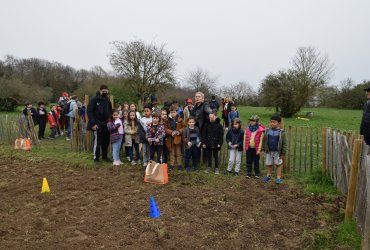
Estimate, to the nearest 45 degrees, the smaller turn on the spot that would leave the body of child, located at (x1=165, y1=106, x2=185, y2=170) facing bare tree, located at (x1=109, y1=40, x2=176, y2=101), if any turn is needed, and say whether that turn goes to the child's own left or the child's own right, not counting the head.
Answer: approximately 180°

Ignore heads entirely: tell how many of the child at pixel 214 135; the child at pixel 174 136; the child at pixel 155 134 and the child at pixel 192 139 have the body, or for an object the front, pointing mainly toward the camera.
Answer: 4

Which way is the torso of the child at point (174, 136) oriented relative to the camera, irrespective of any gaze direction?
toward the camera

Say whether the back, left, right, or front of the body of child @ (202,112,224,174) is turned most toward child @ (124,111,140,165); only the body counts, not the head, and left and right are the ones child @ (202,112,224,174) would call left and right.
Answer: right

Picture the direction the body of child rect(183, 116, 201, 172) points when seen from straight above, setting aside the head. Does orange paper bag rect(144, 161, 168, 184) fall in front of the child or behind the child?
in front

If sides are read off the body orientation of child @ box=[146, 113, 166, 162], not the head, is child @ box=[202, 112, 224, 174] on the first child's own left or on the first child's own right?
on the first child's own left

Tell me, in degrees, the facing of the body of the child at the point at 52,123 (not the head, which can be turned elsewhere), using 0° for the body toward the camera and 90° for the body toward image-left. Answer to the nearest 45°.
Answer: approximately 315°

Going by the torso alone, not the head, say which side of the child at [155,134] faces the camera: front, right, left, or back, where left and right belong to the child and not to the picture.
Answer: front

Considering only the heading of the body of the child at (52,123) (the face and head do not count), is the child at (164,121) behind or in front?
in front

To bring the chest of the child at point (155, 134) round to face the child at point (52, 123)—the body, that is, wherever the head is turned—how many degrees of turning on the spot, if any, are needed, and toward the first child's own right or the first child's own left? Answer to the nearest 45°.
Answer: approximately 135° to the first child's own right

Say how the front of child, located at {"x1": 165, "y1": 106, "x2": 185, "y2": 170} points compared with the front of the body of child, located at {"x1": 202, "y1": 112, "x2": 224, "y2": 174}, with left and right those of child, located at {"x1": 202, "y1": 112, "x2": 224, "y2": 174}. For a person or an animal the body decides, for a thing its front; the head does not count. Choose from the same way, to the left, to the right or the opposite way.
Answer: the same way

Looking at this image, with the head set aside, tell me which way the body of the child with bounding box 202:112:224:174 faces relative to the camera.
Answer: toward the camera

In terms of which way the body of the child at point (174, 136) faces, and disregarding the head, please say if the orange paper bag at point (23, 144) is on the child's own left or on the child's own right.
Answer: on the child's own right

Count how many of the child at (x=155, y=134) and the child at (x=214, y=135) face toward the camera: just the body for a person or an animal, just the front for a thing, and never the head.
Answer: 2

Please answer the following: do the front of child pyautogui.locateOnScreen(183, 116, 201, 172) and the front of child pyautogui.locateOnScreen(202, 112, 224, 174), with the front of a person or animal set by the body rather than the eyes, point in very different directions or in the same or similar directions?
same or similar directions

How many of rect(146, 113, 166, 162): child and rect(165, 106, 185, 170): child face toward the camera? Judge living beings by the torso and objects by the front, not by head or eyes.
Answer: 2

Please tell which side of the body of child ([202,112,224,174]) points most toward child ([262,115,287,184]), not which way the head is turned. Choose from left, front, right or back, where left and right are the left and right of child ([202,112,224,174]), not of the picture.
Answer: left

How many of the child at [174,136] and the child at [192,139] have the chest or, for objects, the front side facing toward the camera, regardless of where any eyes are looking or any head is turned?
2
